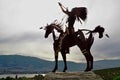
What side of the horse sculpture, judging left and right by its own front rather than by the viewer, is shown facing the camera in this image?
left
